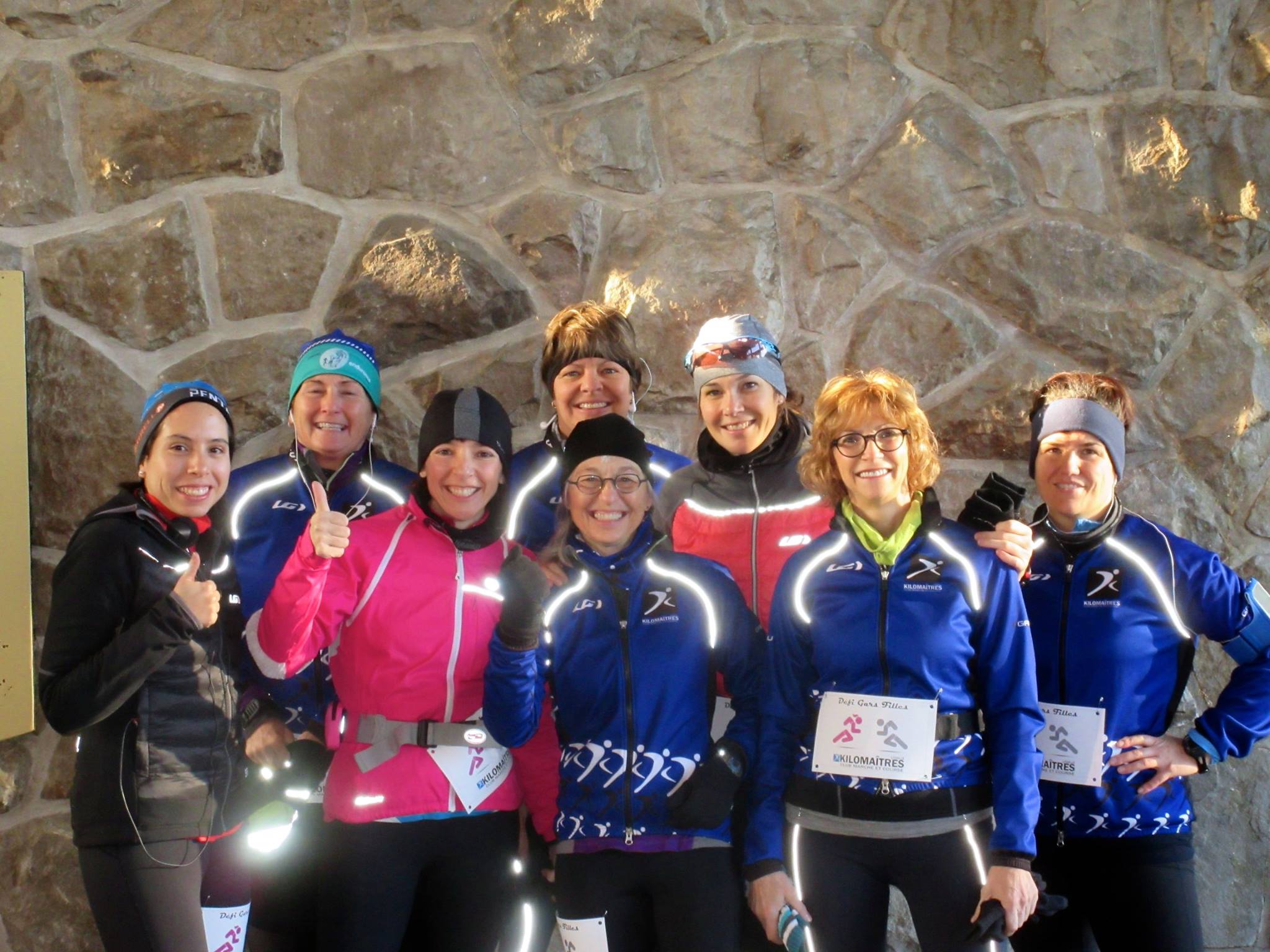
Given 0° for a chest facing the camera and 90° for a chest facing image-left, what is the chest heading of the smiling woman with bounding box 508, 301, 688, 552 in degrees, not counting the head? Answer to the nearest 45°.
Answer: approximately 0°

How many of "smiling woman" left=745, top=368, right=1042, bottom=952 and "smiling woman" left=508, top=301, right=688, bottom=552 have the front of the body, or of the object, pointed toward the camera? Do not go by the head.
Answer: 2

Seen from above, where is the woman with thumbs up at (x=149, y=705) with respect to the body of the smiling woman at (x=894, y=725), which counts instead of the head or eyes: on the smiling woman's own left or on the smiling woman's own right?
on the smiling woman's own right

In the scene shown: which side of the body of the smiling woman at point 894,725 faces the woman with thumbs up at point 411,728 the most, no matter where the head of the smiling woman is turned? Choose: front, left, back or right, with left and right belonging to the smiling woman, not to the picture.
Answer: right

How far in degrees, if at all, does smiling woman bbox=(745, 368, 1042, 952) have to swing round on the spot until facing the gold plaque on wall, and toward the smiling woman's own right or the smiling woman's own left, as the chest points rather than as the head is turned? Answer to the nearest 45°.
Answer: approximately 90° to the smiling woman's own right

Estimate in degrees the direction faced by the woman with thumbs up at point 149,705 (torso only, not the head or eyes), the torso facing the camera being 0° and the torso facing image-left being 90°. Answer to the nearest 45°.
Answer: approximately 315°

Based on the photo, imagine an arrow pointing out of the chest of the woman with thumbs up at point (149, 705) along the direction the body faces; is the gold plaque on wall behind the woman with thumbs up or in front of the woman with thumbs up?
behind

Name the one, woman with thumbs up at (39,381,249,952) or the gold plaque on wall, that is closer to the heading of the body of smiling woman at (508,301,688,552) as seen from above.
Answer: the woman with thumbs up

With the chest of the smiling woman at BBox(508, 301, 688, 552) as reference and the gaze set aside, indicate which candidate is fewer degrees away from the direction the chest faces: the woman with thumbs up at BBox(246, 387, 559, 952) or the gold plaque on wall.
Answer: the woman with thumbs up

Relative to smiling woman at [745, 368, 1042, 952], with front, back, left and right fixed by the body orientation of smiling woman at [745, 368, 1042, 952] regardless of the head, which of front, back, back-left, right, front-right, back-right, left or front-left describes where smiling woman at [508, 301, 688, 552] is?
back-right

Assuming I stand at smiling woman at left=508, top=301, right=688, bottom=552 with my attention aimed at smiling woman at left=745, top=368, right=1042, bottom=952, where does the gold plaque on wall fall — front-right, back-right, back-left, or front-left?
back-right
